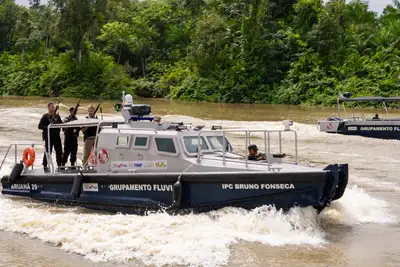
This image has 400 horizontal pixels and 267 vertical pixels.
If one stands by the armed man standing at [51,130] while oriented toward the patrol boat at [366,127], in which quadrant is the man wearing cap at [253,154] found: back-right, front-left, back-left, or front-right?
front-right

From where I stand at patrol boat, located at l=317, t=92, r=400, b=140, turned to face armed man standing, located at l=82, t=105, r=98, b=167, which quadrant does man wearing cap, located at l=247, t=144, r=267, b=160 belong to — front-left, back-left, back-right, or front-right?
front-left

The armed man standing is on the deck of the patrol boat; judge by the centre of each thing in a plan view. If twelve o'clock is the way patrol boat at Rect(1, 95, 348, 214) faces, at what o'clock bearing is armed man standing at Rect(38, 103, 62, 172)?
The armed man standing is roughly at 6 o'clock from the patrol boat.

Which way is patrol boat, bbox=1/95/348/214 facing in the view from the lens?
facing the viewer and to the right of the viewer
